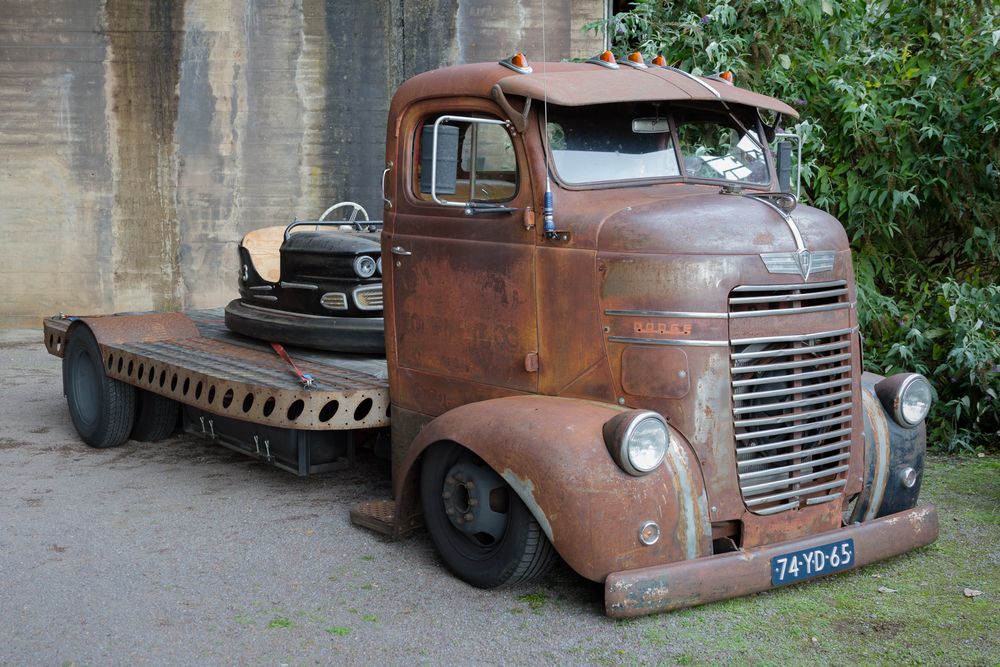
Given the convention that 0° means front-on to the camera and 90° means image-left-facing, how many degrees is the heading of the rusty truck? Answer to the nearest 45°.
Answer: approximately 315°

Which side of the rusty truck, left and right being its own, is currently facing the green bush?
left

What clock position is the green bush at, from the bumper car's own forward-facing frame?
The green bush is roughly at 10 o'clock from the bumper car.

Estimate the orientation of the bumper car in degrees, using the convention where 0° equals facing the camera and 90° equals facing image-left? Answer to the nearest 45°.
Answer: approximately 315°
